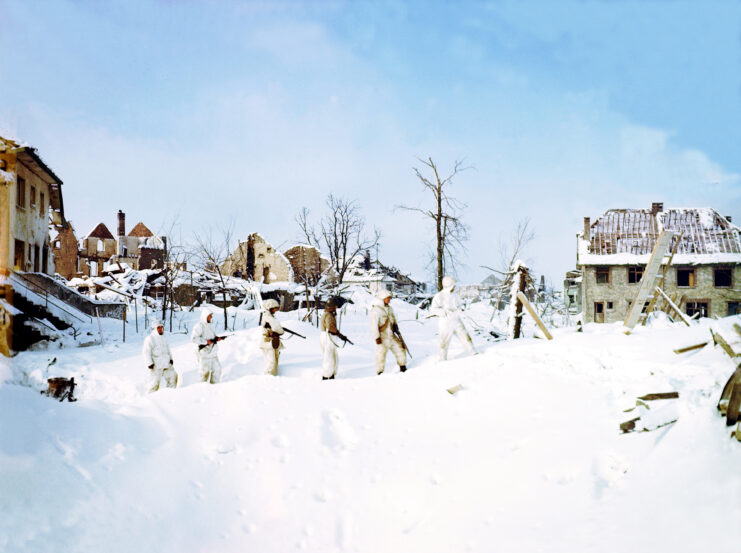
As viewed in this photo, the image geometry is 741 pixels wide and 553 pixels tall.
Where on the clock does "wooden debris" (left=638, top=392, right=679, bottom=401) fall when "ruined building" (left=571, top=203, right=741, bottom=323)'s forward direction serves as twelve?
The wooden debris is roughly at 12 o'clock from the ruined building.

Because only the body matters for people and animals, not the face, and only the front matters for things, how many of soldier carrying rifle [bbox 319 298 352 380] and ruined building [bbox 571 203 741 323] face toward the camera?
1

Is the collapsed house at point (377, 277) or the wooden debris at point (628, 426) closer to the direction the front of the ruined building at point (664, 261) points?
the wooden debris

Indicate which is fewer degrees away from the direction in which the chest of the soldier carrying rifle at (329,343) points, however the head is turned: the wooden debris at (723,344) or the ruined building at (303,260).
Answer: the wooden debris

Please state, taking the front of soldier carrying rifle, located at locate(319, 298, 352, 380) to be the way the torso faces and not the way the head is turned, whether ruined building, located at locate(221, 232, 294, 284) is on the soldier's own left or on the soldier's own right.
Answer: on the soldier's own left

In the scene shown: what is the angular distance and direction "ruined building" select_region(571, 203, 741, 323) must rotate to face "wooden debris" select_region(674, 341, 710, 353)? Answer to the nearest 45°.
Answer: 0° — it already faces it

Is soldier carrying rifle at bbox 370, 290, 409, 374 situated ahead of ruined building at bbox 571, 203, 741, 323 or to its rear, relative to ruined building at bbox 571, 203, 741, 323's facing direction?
ahead

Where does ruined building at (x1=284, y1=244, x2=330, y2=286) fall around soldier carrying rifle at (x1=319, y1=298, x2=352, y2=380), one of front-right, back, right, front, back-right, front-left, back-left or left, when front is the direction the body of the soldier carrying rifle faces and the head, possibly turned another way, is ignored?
left

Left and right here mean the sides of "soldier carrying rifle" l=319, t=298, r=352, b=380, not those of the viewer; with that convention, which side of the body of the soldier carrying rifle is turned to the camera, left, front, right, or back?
right

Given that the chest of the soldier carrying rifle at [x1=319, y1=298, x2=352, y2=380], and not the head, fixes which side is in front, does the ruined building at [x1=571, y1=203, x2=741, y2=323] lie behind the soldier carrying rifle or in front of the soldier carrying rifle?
in front

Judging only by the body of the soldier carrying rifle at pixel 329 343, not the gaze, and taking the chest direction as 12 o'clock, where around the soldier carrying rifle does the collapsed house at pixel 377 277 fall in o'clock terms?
The collapsed house is roughly at 9 o'clock from the soldier carrying rifle.

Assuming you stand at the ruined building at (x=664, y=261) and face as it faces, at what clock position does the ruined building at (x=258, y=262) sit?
the ruined building at (x=258, y=262) is roughly at 3 o'clock from the ruined building at (x=664, y=261).

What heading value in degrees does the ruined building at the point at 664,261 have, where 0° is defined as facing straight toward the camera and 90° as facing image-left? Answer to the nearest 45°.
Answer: approximately 0°
